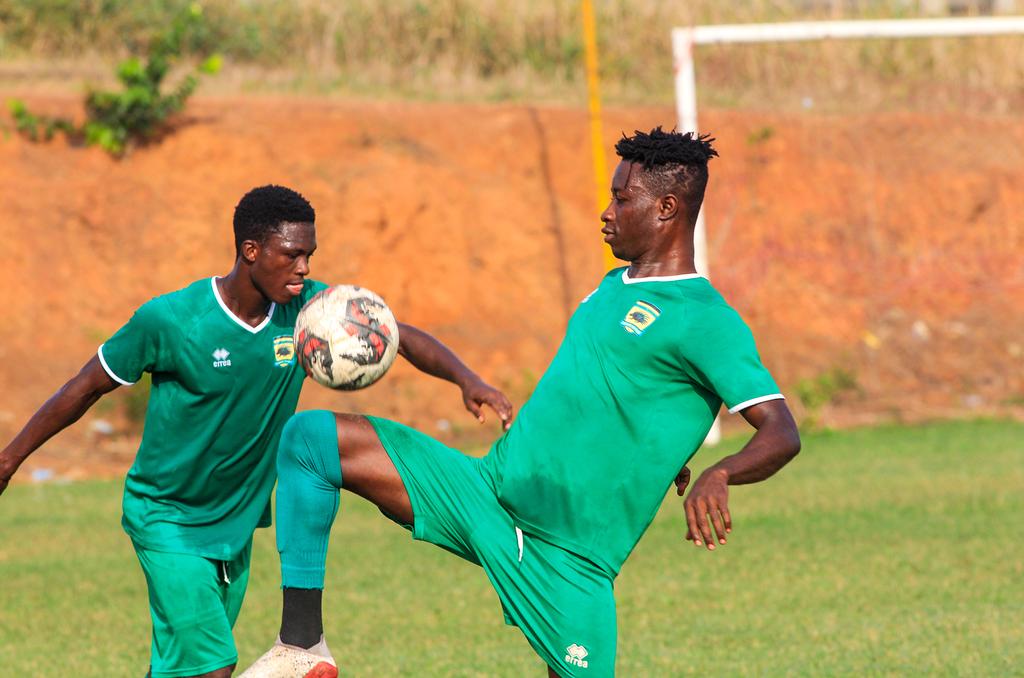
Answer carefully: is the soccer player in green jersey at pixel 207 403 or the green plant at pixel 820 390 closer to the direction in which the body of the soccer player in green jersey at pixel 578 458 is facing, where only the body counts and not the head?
the soccer player in green jersey

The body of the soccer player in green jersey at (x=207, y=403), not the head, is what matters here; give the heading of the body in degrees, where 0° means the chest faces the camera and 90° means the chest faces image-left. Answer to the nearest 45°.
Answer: approximately 315°

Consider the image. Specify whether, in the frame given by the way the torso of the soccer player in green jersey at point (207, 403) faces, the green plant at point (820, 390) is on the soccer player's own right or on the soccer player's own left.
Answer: on the soccer player's own left

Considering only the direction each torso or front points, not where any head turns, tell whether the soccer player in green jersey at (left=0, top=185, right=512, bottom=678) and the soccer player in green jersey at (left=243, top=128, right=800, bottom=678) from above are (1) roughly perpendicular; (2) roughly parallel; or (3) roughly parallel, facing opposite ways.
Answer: roughly perpendicular

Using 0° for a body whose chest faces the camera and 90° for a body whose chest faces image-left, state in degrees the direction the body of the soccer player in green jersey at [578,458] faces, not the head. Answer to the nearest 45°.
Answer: approximately 45°

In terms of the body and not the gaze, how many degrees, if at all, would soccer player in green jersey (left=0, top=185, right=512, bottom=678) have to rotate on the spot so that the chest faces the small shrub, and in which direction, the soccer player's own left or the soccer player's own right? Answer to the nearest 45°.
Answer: approximately 135° to the soccer player's own left

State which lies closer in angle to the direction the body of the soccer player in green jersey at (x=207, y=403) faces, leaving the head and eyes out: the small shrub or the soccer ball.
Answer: the soccer ball

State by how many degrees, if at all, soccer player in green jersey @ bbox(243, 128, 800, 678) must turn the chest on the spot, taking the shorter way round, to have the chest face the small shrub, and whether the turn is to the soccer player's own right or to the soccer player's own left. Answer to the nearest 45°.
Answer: approximately 135° to the soccer player's own right

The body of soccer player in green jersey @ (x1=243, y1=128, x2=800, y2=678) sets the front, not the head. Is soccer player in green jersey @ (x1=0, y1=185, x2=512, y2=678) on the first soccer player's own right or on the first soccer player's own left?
on the first soccer player's own right

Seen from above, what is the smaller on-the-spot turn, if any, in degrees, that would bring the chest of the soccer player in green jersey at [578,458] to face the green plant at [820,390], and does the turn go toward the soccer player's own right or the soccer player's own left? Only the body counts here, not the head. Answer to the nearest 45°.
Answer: approximately 135° to the soccer player's own right

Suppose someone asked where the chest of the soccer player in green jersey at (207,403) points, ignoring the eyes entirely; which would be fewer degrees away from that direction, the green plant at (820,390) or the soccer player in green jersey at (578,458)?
the soccer player in green jersey
